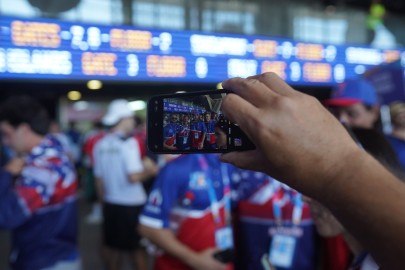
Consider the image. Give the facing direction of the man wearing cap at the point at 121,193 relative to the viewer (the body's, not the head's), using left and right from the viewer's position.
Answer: facing away from the viewer and to the right of the viewer
